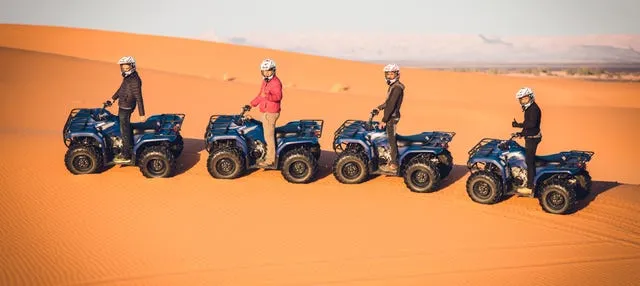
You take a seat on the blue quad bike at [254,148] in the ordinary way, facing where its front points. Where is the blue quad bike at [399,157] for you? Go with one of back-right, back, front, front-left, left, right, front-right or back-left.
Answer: back

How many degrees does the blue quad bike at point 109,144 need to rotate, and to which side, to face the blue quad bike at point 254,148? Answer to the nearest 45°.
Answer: approximately 180°

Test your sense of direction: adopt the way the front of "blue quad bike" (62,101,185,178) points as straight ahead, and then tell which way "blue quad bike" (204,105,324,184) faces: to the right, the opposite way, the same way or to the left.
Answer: the same way

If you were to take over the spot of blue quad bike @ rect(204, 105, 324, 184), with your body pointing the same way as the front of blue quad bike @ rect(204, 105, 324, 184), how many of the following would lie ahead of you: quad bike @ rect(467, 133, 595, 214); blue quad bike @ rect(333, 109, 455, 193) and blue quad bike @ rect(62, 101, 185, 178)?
1

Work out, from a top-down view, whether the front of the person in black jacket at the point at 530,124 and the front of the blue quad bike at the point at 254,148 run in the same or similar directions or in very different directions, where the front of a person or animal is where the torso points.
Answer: same or similar directions

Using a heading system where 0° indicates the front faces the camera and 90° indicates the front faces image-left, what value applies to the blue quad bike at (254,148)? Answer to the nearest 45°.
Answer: approximately 90°

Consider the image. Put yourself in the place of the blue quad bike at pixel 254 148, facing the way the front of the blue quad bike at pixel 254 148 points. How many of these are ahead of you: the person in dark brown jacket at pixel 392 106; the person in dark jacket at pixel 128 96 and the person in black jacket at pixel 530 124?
1

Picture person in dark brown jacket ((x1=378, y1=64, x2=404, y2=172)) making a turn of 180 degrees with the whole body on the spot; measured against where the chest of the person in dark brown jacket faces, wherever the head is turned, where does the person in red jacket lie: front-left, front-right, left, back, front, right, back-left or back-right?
back

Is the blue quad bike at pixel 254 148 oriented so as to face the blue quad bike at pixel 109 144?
yes

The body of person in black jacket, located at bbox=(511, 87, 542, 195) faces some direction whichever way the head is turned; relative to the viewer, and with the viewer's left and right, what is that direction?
facing to the left of the viewer

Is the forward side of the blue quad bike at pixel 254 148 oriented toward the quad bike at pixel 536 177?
no

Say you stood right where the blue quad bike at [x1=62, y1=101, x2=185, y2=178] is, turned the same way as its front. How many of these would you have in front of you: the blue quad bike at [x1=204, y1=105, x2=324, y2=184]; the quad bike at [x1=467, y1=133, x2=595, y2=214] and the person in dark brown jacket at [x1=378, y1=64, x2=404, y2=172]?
0

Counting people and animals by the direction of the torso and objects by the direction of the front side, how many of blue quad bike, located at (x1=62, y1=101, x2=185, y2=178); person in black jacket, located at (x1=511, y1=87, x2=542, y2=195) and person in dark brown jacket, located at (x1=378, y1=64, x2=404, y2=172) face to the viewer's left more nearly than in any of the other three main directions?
3

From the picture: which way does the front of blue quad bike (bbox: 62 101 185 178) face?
to the viewer's left

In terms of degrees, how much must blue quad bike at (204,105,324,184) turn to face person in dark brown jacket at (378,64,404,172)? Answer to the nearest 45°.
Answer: approximately 180°

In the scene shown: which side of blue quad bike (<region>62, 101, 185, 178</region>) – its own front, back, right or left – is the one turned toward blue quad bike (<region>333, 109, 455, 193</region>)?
back

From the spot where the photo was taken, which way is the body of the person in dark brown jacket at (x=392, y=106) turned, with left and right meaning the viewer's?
facing to the left of the viewer

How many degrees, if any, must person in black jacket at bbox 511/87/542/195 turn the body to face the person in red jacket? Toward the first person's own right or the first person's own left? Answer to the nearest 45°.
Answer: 0° — they already face them
